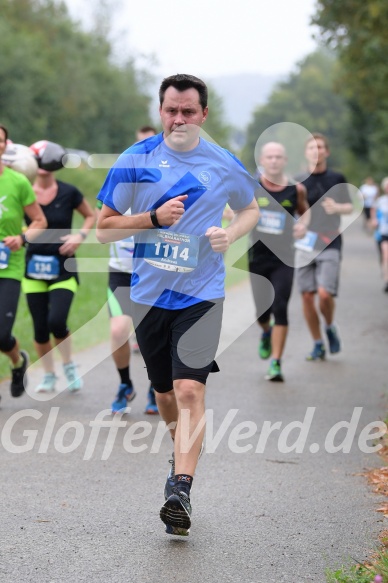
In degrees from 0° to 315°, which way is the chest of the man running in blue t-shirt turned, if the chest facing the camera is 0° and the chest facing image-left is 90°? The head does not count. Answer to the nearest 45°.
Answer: approximately 0°

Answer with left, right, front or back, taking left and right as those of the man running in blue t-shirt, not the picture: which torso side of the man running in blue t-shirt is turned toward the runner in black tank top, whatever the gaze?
back

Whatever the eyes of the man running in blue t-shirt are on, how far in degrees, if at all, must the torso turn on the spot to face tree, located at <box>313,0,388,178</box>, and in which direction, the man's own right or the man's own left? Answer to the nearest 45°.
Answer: approximately 180°

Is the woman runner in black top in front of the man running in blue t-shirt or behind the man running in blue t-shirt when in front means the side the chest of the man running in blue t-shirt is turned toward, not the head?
behind
